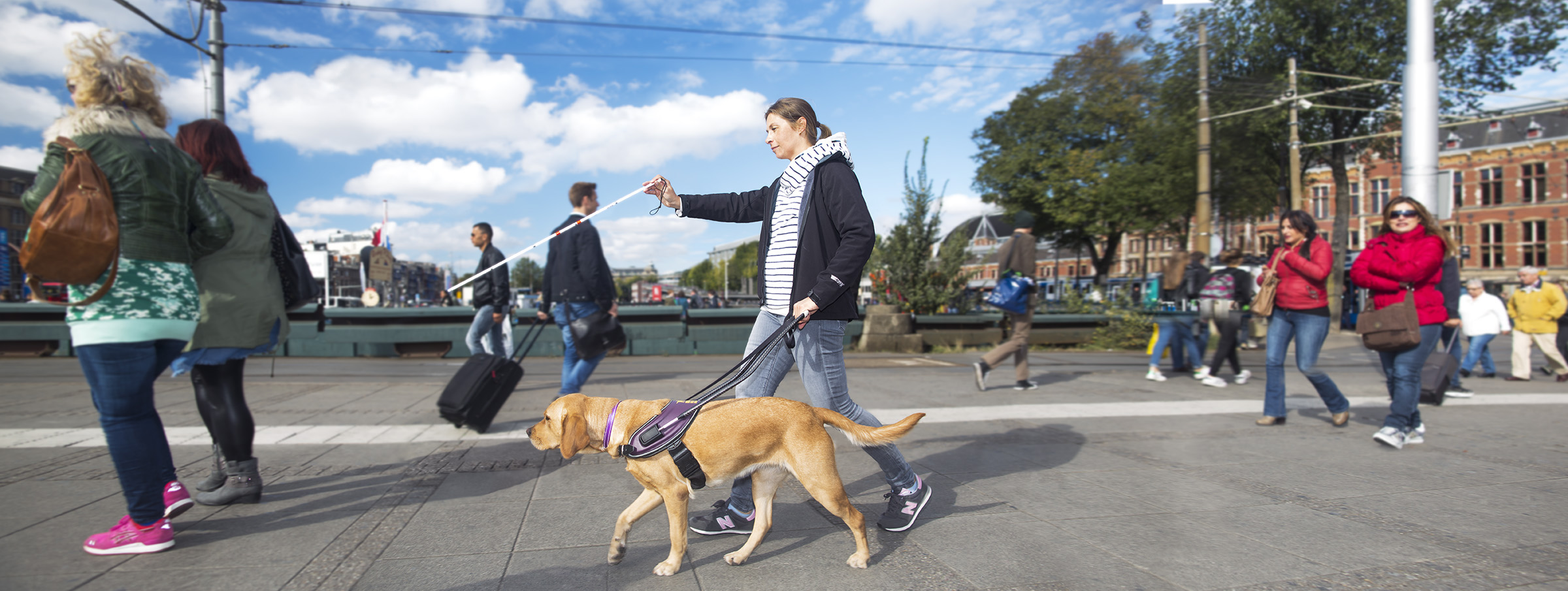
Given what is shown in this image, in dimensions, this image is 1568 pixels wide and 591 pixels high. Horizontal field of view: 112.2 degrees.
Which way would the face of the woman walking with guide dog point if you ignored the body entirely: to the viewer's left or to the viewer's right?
to the viewer's left

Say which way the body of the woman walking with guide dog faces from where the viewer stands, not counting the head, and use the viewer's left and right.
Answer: facing to the left of the viewer

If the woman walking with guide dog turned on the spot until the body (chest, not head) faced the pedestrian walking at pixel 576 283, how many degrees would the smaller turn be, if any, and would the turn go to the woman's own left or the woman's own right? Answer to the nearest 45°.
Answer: approximately 45° to the woman's own right

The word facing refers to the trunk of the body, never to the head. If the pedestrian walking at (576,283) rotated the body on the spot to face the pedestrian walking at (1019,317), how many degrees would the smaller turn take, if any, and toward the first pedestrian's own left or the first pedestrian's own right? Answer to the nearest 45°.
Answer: approximately 45° to the first pedestrian's own right

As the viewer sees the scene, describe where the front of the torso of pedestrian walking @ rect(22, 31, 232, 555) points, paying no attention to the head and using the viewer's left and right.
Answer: facing away from the viewer and to the left of the viewer

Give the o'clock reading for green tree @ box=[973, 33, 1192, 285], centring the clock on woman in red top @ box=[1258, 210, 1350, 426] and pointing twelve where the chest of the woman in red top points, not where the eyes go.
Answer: The green tree is roughly at 4 o'clock from the woman in red top.
